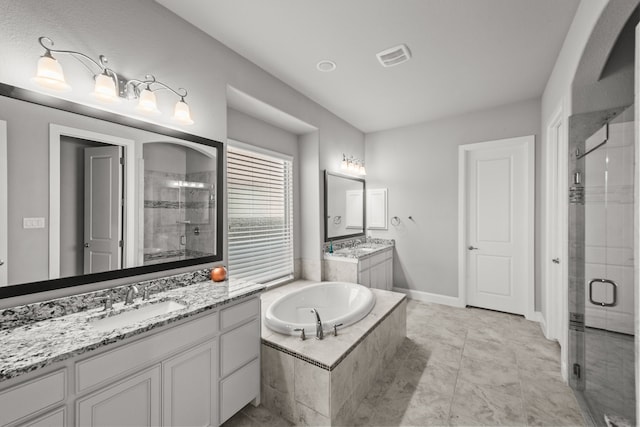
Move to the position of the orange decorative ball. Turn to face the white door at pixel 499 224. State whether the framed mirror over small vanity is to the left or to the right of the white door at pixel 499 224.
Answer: left

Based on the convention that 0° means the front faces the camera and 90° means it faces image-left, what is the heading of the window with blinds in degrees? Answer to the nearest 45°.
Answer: approximately 315°

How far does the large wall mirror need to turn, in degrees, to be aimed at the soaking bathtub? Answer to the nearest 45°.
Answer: approximately 45° to its left

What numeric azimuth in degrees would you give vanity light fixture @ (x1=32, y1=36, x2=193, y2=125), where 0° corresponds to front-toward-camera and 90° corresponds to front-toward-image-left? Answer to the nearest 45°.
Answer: approximately 315°

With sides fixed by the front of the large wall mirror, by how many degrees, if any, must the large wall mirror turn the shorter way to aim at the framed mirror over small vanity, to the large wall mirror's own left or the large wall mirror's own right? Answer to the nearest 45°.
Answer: approximately 45° to the large wall mirror's own left

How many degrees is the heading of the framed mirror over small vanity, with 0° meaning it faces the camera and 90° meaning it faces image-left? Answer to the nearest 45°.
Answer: approximately 315°

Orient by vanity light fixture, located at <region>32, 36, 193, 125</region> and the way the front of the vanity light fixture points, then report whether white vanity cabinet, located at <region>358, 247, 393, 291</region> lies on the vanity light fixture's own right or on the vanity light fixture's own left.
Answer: on the vanity light fixture's own left

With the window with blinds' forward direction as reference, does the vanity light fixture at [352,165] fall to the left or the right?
on its left
